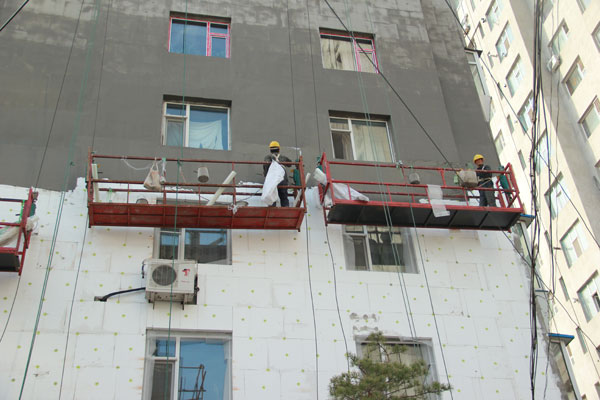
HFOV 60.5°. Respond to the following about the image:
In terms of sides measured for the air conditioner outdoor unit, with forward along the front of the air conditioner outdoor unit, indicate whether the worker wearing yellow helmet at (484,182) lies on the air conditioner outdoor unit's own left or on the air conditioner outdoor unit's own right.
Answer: on the air conditioner outdoor unit's own left

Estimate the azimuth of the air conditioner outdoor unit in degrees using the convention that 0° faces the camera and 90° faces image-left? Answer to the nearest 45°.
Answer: approximately 0°

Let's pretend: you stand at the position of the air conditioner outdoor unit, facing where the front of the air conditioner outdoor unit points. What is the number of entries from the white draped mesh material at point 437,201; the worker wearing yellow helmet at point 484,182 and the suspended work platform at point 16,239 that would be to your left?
2

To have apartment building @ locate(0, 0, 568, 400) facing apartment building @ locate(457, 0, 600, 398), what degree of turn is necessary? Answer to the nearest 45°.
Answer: approximately 135° to its left

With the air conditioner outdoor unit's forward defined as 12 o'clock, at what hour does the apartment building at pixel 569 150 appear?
The apartment building is roughly at 8 o'clock from the air conditioner outdoor unit.

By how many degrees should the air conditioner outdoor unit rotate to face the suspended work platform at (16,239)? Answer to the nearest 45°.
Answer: approximately 90° to its right
